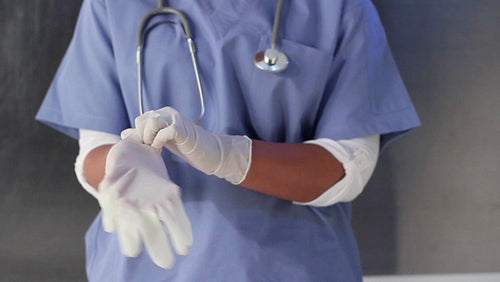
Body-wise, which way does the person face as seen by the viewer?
toward the camera
